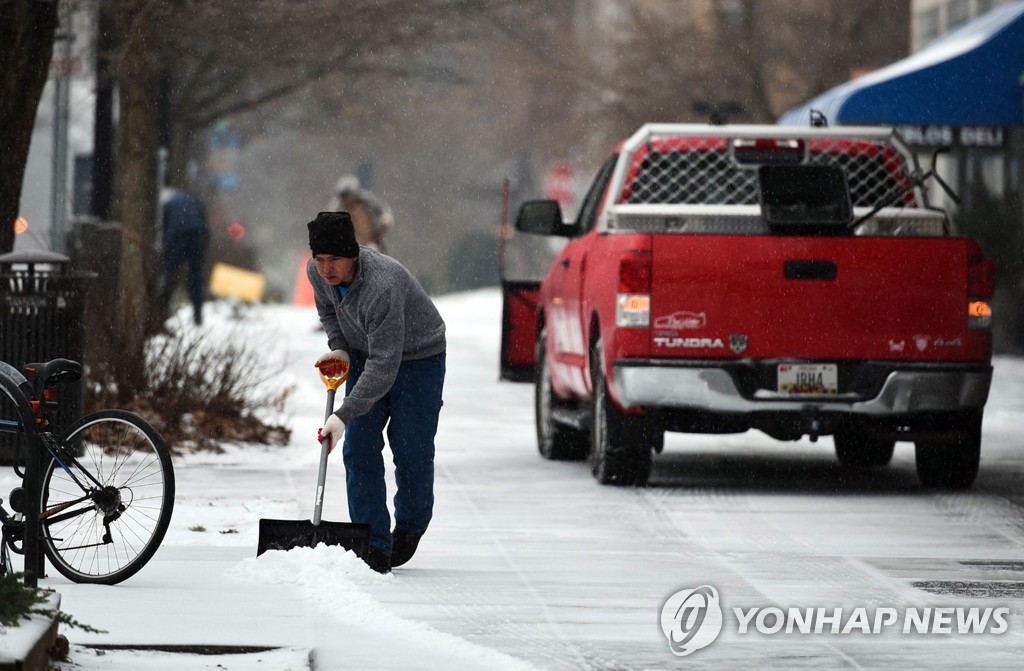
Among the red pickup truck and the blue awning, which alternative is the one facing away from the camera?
the red pickup truck

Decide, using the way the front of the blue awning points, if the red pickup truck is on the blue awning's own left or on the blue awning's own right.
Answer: on the blue awning's own left

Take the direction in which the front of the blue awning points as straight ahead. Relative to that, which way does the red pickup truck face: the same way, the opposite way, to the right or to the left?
to the right

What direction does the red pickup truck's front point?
away from the camera

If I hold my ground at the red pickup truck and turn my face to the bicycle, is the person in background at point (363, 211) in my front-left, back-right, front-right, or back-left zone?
back-right

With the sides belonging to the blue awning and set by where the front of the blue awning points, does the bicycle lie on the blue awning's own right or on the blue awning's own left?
on the blue awning's own left

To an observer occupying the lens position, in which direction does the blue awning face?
facing to the left of the viewer

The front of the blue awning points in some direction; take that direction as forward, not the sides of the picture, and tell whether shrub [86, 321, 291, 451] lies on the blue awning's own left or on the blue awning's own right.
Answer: on the blue awning's own left

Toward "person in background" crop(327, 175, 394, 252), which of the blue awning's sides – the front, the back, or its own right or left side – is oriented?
front

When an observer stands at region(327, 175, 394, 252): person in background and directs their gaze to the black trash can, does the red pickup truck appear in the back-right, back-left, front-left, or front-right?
front-left

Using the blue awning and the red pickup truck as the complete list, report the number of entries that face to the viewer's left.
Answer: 1

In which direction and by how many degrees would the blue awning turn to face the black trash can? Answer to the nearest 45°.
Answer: approximately 45° to its left
